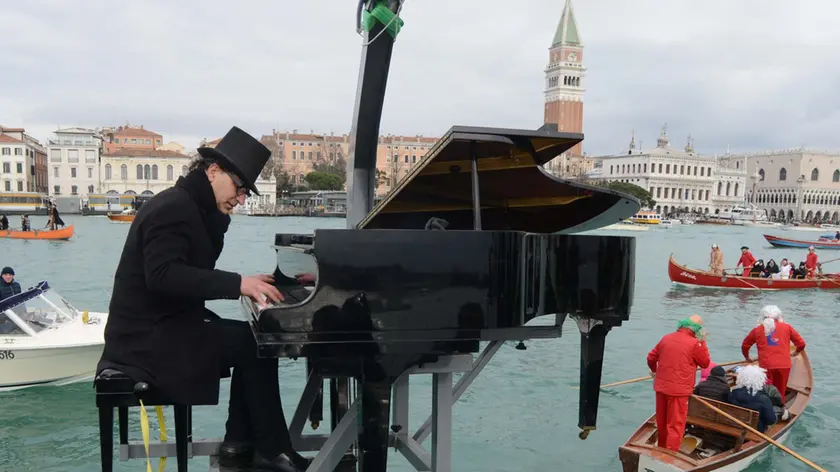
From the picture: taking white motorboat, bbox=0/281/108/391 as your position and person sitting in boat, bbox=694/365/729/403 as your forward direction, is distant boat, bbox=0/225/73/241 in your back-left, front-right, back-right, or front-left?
back-left

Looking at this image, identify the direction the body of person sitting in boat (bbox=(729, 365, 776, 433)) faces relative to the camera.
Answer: away from the camera

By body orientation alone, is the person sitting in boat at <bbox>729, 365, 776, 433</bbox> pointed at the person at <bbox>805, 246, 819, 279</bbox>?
yes

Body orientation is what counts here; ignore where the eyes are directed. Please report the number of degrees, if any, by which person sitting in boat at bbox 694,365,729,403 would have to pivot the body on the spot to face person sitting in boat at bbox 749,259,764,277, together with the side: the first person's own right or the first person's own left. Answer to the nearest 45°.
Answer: approximately 45° to the first person's own left

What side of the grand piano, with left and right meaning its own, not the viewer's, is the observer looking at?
left

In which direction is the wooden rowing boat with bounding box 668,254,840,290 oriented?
to the viewer's left

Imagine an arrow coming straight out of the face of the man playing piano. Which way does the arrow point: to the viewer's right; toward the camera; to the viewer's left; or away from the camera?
to the viewer's right

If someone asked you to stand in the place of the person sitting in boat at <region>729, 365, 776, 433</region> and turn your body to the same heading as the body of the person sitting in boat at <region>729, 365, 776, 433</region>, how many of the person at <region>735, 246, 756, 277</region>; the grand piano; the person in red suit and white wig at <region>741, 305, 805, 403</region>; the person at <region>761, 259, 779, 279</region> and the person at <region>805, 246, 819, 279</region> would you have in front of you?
4

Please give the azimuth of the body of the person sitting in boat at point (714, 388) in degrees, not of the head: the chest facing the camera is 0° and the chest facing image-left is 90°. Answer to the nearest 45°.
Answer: approximately 225°

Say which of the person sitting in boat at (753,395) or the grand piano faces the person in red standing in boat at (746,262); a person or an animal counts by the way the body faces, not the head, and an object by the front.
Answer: the person sitting in boat at (753,395)

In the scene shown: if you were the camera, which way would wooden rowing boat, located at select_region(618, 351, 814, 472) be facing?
facing away from the viewer and to the right of the viewer

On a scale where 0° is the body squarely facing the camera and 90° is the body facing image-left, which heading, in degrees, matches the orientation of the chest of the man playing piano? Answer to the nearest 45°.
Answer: approximately 270°
